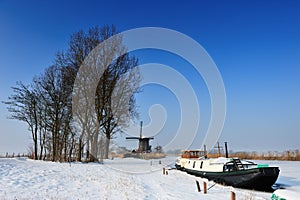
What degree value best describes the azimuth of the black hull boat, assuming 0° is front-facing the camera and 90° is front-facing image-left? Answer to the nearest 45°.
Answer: approximately 315°
